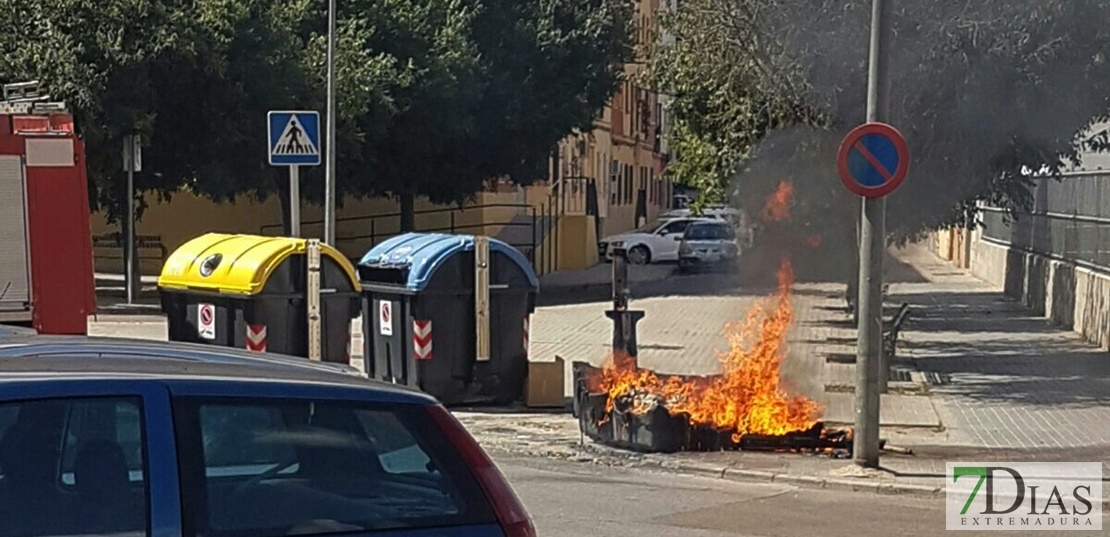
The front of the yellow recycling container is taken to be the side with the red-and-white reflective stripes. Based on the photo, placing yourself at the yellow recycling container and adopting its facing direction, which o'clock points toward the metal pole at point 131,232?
The metal pole is roughly at 4 o'clock from the yellow recycling container.

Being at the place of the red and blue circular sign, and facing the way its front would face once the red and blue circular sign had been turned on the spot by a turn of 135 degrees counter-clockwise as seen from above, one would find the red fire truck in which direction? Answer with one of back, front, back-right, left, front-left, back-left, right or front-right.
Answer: back-left

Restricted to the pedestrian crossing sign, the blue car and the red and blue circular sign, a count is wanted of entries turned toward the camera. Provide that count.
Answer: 2

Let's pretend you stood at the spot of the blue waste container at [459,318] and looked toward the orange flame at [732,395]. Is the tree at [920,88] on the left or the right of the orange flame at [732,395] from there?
left

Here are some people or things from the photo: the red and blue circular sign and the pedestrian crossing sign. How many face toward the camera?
2

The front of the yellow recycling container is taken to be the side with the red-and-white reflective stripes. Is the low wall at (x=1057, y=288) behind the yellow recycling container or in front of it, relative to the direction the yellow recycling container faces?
behind
